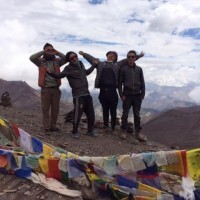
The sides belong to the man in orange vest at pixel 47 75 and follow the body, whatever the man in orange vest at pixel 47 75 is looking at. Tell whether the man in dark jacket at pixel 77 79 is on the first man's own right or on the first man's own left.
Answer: on the first man's own left

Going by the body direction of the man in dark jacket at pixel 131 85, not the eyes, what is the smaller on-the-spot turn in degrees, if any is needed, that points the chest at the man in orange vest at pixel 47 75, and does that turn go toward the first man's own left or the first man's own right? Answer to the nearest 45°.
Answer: approximately 90° to the first man's own right

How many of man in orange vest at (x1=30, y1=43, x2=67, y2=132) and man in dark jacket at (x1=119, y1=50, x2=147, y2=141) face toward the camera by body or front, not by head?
2

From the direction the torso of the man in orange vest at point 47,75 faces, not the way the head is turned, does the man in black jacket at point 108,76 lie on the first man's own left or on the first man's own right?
on the first man's own left

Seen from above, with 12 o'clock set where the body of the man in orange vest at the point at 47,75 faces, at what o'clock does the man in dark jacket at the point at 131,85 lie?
the man in dark jacket at the point at 131,85 is roughly at 9 o'clock from the man in orange vest at the point at 47,75.

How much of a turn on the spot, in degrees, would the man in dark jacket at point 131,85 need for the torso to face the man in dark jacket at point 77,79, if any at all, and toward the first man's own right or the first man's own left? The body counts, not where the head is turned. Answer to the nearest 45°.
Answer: approximately 45° to the first man's own right

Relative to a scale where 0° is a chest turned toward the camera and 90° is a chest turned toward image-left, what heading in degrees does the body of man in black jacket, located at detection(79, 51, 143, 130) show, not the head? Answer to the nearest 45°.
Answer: approximately 0°

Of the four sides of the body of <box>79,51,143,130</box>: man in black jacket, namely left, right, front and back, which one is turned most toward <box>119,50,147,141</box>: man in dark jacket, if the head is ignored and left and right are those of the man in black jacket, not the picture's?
left
